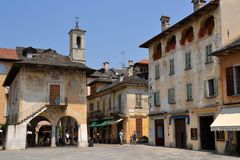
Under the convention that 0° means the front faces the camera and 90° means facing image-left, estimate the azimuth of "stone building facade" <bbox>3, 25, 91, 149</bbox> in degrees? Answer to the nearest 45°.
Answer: approximately 0°

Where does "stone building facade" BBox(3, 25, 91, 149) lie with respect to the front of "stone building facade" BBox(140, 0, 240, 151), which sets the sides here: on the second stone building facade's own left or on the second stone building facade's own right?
on the second stone building facade's own right

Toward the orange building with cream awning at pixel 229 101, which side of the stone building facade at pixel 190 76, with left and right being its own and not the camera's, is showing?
left

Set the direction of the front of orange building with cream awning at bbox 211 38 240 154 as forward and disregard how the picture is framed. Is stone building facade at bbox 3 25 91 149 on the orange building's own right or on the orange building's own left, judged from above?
on the orange building's own right

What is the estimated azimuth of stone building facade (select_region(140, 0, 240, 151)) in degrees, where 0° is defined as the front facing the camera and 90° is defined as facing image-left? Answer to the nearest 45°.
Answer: approximately 45°

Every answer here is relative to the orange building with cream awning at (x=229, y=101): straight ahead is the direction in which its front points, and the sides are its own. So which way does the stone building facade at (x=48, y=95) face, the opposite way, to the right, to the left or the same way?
to the left

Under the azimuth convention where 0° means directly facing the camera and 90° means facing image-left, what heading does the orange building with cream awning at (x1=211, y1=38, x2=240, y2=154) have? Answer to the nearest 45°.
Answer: approximately 45°

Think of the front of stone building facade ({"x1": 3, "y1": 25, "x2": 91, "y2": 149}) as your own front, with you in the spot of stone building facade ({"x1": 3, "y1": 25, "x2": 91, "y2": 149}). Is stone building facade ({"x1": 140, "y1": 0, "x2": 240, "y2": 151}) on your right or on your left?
on your left
